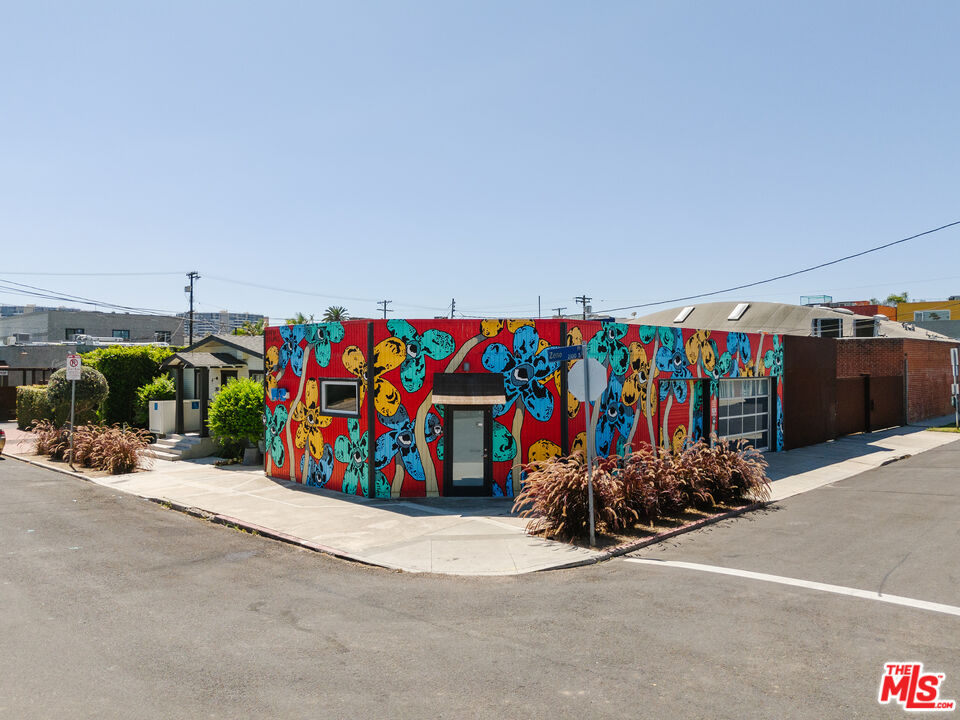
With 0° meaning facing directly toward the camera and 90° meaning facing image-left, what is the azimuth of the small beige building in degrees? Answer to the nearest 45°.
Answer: approximately 45°

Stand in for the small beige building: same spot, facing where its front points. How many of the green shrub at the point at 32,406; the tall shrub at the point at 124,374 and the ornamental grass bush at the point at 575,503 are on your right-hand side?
2

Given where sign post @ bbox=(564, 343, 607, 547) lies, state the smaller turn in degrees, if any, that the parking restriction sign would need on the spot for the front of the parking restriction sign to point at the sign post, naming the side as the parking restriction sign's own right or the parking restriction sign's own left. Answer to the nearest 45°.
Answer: approximately 45° to the parking restriction sign's own left

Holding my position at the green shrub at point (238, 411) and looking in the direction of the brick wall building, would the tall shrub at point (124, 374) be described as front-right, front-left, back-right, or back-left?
back-left

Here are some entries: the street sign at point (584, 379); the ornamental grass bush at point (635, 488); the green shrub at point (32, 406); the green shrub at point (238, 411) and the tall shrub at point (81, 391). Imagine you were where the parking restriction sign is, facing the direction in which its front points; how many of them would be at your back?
2

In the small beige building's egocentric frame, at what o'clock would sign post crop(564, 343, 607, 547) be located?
The sign post is roughly at 10 o'clock from the small beige building.

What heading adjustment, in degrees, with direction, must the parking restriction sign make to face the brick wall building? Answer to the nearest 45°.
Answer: approximately 90° to its left

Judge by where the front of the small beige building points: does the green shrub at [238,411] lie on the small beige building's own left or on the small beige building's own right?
on the small beige building's own left

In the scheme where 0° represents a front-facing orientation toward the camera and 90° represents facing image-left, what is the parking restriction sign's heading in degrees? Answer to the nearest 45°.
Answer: approximately 0°

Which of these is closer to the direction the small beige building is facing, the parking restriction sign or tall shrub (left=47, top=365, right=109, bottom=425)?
the parking restriction sign

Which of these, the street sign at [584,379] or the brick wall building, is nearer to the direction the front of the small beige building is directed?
the street sign

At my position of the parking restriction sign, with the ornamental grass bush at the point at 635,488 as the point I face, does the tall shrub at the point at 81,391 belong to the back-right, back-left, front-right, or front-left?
back-left

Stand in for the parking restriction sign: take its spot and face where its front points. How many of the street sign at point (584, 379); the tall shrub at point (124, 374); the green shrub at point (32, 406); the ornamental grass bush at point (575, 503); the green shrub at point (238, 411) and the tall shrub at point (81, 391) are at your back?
3

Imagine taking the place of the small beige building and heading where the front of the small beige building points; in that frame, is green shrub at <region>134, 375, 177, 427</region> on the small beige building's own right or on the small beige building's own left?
on the small beige building's own right
